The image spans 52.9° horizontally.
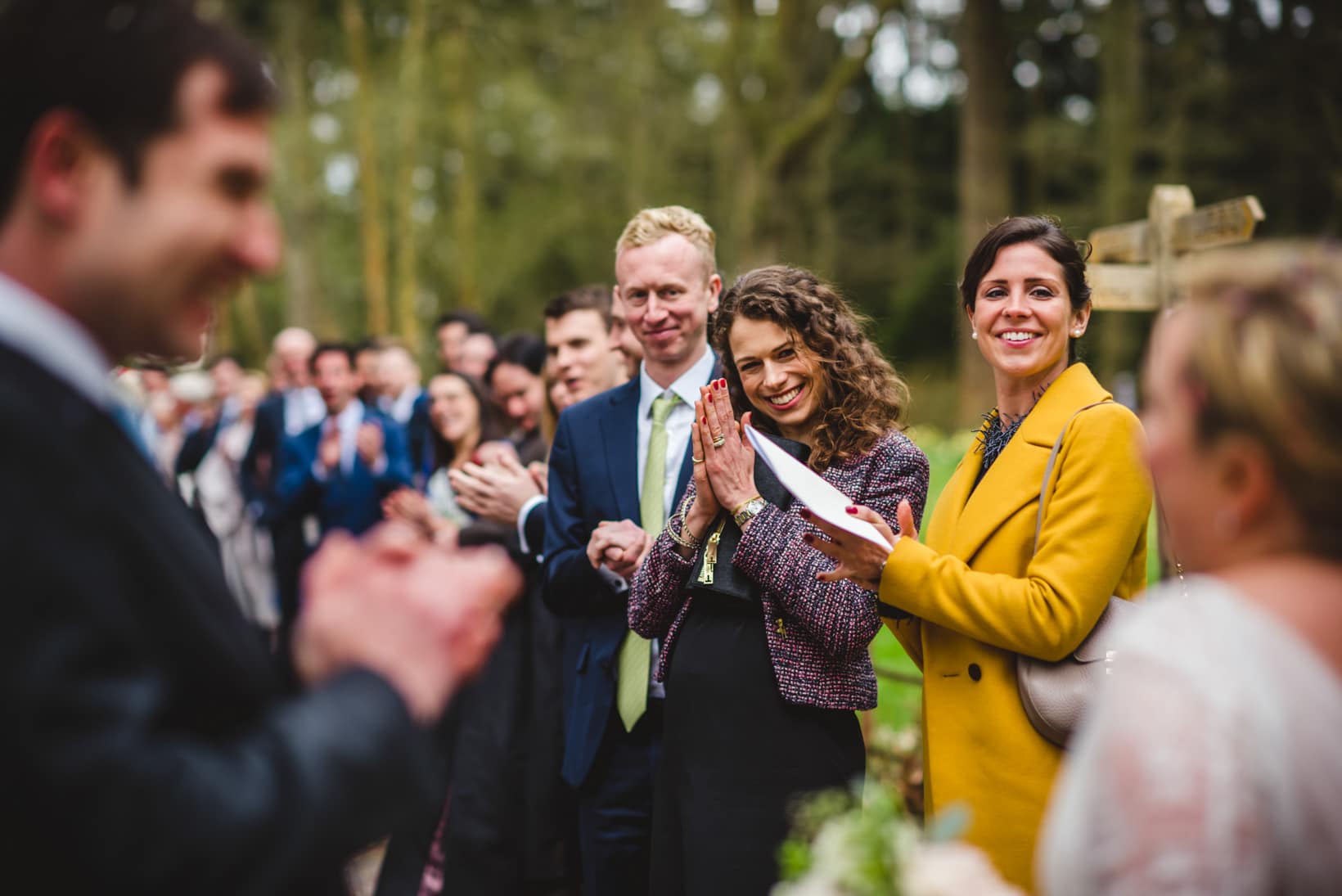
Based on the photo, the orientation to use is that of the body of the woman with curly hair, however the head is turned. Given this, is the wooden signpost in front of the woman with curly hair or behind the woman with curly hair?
behind

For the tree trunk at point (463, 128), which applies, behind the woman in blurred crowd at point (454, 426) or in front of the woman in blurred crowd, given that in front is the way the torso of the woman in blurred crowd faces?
behind

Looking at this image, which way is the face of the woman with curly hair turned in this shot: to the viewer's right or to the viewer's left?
to the viewer's left

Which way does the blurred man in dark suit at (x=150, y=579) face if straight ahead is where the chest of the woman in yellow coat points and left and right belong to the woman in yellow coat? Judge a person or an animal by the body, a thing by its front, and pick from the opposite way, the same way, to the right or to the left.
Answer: the opposite way

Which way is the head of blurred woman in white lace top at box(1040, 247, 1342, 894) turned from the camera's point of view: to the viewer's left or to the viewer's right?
to the viewer's left

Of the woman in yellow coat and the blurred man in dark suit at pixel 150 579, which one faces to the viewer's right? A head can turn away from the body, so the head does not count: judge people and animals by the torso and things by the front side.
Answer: the blurred man in dark suit

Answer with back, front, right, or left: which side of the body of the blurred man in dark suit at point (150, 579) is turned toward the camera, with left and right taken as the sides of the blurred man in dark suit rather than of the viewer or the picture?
right

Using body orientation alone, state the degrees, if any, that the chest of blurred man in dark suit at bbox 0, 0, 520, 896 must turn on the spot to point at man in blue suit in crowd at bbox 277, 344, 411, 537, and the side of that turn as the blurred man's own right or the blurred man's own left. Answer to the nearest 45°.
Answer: approximately 90° to the blurred man's own left
